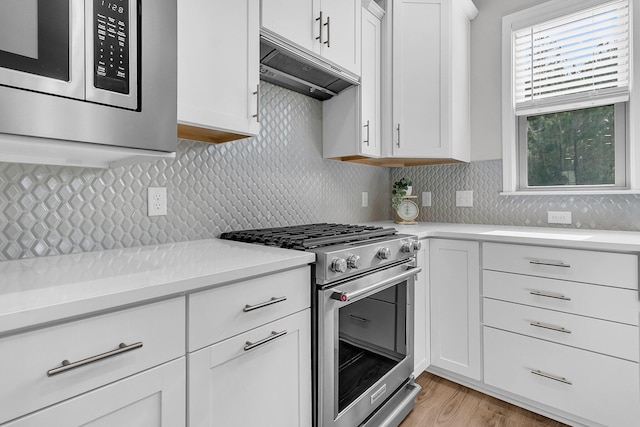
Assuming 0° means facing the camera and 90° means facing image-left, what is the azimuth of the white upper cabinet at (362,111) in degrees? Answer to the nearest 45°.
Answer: approximately 315°

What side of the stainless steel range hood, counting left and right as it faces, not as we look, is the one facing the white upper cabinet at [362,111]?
left

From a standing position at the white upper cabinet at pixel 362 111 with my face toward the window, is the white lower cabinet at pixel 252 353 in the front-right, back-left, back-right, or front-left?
back-right

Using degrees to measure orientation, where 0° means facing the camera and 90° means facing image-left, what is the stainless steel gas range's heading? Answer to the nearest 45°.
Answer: approximately 315°

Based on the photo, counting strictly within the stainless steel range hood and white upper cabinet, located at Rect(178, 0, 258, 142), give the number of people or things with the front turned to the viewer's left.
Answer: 0

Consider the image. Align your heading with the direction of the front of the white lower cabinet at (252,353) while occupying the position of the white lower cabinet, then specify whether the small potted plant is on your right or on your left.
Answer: on your left

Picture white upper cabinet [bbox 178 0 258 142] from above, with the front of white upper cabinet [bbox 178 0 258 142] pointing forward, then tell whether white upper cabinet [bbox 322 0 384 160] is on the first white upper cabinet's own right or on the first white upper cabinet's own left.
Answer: on the first white upper cabinet's own left

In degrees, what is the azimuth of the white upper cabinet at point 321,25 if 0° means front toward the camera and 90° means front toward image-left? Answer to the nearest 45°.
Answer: approximately 315°

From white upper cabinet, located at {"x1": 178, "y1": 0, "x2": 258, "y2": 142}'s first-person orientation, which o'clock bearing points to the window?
The window is roughly at 10 o'clock from the white upper cabinet.
